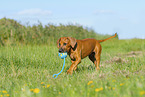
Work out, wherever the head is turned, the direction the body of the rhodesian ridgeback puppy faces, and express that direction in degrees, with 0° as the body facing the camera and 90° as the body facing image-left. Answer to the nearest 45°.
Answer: approximately 45°
